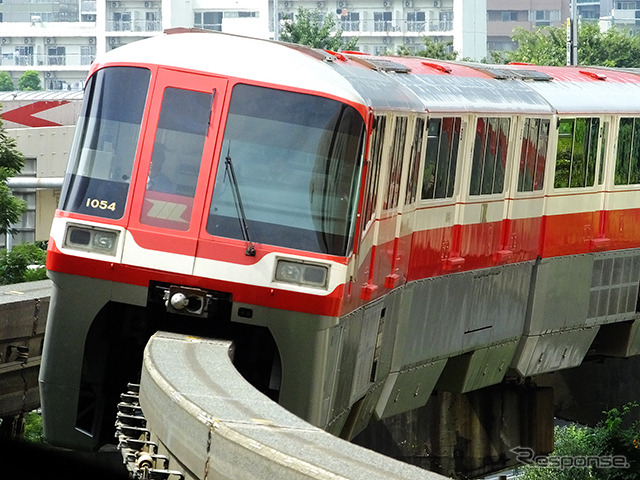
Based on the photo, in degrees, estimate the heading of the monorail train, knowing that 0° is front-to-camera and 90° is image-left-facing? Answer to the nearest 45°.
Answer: approximately 45°

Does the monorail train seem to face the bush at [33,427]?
no

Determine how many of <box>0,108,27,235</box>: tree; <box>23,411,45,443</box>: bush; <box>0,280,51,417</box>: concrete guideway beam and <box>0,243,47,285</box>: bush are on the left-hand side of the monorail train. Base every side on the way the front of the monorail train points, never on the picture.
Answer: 0

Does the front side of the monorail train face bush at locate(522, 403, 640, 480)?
no

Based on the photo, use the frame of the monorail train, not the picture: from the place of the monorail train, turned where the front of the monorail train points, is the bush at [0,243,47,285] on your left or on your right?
on your right

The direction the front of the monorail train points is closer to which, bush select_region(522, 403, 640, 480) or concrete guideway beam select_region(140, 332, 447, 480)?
the concrete guideway beam

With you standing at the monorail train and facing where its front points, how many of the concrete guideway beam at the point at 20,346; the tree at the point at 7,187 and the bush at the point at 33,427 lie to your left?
0

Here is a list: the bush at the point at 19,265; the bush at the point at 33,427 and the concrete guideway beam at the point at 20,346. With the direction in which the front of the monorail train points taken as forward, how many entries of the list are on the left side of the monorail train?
0

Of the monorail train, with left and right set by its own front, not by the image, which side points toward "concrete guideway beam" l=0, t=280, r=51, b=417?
right

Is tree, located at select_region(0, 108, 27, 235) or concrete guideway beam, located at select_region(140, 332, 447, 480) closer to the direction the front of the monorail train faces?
the concrete guideway beam
